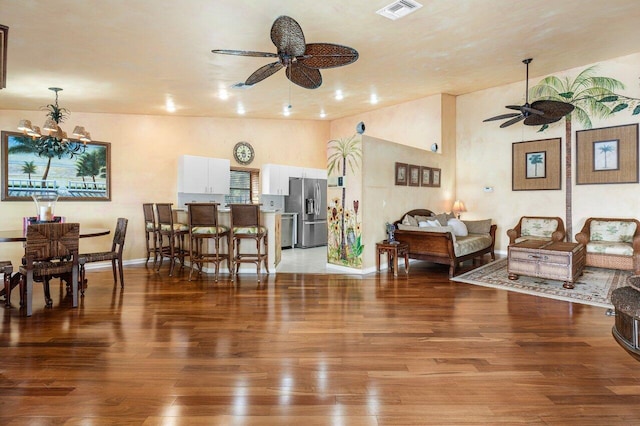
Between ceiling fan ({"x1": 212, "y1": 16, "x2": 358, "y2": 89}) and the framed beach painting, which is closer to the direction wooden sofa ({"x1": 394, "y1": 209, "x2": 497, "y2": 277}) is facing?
the ceiling fan

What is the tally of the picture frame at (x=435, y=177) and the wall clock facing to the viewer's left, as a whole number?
0

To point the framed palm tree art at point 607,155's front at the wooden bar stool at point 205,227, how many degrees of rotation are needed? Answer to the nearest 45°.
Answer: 0° — it already faces it

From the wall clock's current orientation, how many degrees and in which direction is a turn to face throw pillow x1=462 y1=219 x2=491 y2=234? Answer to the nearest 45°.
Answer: approximately 45° to its left

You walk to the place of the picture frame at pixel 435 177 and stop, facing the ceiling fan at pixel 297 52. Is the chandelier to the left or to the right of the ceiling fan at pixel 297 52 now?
right

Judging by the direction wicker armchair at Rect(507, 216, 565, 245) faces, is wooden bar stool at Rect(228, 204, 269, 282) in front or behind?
in front

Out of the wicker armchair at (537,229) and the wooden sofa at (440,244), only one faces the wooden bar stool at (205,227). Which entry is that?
the wicker armchair

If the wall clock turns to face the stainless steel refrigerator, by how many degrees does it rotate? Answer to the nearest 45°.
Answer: approximately 90° to its left

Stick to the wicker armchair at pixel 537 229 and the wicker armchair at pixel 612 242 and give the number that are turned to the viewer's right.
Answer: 0

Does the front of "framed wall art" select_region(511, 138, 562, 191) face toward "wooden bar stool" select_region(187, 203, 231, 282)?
yes
